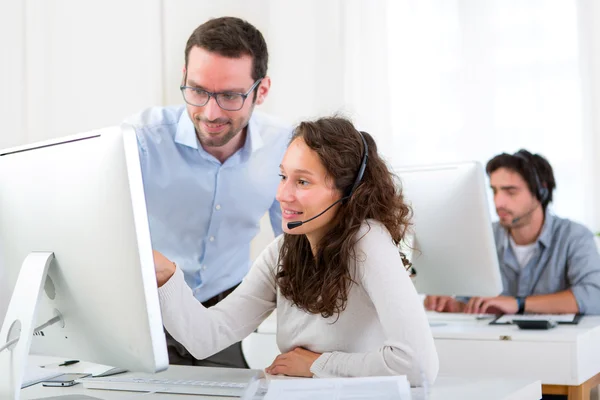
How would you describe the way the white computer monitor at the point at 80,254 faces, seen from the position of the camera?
facing away from the viewer and to the right of the viewer

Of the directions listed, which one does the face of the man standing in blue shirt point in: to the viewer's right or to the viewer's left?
to the viewer's left

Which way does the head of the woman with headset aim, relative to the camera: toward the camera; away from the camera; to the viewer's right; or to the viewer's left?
to the viewer's left

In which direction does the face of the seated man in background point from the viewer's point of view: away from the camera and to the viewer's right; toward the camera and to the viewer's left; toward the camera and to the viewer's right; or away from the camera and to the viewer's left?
toward the camera and to the viewer's left

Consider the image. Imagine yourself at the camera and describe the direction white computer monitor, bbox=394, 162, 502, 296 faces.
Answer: facing away from the viewer and to the right of the viewer

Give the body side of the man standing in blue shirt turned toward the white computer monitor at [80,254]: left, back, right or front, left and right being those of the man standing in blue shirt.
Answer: front

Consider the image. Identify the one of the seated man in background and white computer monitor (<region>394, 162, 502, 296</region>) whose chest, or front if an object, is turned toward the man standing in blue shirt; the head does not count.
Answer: the seated man in background

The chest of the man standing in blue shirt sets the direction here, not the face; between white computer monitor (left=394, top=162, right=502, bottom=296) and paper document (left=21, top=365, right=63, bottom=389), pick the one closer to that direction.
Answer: the paper document

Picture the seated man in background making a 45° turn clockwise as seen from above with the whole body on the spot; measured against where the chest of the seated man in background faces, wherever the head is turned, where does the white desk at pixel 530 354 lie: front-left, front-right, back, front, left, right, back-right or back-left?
left

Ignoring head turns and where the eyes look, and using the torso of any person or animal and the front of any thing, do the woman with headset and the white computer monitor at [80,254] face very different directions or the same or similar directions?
very different directions

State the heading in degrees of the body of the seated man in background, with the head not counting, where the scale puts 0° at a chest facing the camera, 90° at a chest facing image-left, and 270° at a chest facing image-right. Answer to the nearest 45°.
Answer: approximately 45°
